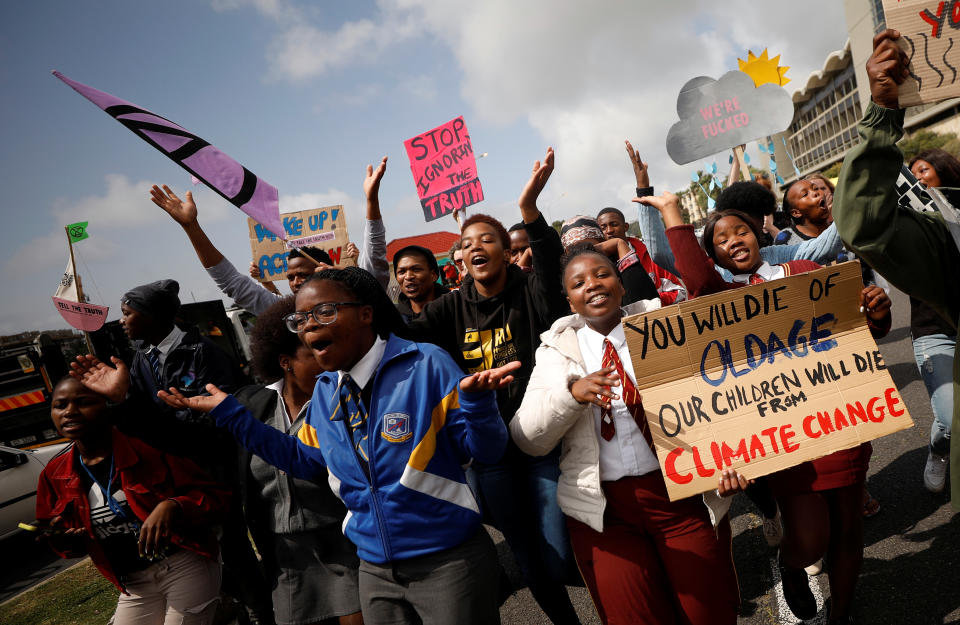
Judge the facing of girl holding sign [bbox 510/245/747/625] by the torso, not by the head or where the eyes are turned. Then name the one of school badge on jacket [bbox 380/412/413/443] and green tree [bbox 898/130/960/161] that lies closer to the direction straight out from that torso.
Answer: the school badge on jacket

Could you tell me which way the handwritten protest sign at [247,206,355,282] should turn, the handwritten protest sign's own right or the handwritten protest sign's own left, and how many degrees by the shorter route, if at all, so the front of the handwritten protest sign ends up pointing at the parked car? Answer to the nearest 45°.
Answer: approximately 90° to the handwritten protest sign's own right

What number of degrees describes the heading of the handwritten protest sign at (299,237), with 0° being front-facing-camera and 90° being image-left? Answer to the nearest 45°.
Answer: approximately 0°

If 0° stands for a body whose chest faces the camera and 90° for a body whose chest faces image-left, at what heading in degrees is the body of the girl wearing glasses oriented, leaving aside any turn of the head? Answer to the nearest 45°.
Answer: approximately 45°

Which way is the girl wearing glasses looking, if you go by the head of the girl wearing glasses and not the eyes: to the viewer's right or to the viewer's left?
to the viewer's left

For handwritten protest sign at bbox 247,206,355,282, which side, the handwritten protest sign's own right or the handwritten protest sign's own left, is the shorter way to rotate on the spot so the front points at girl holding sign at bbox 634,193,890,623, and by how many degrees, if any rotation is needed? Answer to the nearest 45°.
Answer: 0° — it already faces them

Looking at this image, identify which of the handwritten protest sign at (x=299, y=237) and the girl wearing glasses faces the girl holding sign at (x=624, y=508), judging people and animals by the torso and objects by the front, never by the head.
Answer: the handwritten protest sign

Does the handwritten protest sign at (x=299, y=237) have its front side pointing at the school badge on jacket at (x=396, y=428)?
yes
